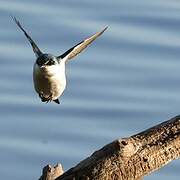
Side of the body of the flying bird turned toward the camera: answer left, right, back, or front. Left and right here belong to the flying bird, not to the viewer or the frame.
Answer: front
